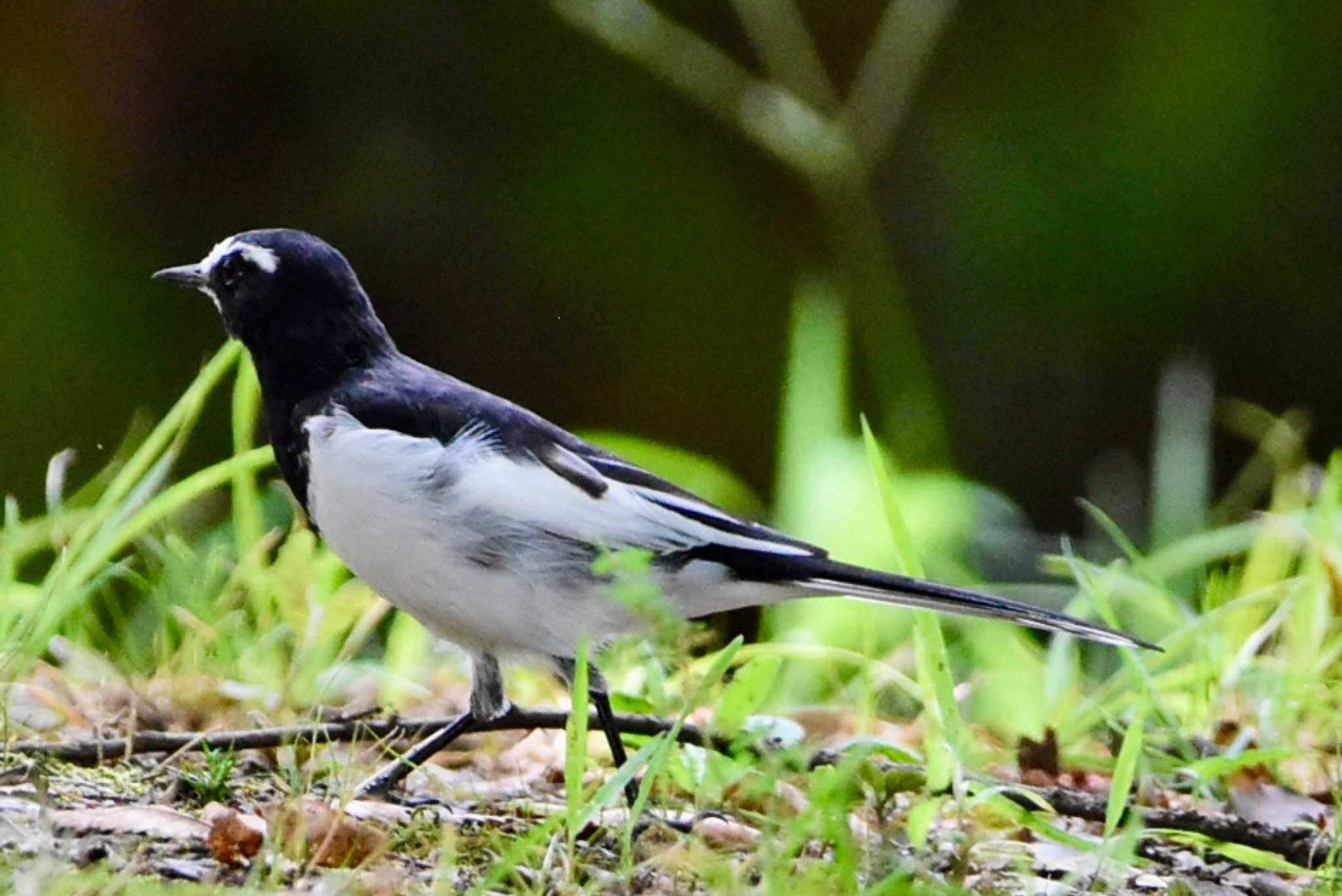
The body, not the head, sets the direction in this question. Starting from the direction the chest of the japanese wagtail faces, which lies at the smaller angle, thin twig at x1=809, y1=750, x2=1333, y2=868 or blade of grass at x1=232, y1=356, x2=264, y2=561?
the blade of grass

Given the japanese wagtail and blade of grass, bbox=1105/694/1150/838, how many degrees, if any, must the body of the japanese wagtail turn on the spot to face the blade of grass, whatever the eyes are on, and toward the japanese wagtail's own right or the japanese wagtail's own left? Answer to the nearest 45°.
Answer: approximately 180°

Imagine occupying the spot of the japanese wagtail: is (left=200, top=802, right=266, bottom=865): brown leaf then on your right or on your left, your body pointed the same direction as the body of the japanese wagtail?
on your left

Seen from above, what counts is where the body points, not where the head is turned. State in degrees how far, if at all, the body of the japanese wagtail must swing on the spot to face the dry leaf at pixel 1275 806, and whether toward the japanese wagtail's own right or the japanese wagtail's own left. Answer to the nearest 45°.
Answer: approximately 180°

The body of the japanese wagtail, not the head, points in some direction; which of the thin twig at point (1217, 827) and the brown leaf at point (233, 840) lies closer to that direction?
the brown leaf

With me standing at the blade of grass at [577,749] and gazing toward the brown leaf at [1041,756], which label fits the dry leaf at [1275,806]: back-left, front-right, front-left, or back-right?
front-right

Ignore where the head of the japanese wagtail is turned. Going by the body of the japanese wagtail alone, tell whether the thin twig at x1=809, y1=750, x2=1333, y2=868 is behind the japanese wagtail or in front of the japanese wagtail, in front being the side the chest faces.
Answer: behind

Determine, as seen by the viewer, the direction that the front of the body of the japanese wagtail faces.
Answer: to the viewer's left

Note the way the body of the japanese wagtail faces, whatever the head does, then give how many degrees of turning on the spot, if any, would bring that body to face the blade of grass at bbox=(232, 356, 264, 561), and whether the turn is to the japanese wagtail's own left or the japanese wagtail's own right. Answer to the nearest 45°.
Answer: approximately 45° to the japanese wagtail's own right

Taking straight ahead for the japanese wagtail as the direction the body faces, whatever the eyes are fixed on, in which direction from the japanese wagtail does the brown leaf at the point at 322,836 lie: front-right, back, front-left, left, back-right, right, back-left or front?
left

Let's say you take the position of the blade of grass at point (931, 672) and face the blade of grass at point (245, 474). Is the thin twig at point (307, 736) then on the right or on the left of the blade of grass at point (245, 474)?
left

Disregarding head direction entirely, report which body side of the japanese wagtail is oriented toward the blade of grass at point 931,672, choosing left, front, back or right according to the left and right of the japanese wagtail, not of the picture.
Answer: back

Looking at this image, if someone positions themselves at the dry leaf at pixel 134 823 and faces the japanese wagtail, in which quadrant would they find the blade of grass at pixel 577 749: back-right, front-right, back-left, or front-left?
front-right
